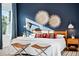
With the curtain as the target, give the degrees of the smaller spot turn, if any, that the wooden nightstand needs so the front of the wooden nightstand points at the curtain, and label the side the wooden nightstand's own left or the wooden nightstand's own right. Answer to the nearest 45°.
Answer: approximately 90° to the wooden nightstand's own right

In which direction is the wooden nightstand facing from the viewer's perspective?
toward the camera

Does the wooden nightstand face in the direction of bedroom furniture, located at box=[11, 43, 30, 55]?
no
